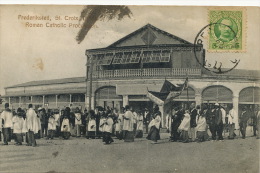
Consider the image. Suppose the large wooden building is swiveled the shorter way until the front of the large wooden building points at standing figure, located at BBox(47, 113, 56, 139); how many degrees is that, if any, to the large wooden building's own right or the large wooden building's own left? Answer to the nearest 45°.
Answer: approximately 90° to the large wooden building's own right

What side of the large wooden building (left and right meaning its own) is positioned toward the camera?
front

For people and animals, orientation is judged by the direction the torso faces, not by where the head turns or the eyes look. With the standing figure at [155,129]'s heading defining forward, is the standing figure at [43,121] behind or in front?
behind
